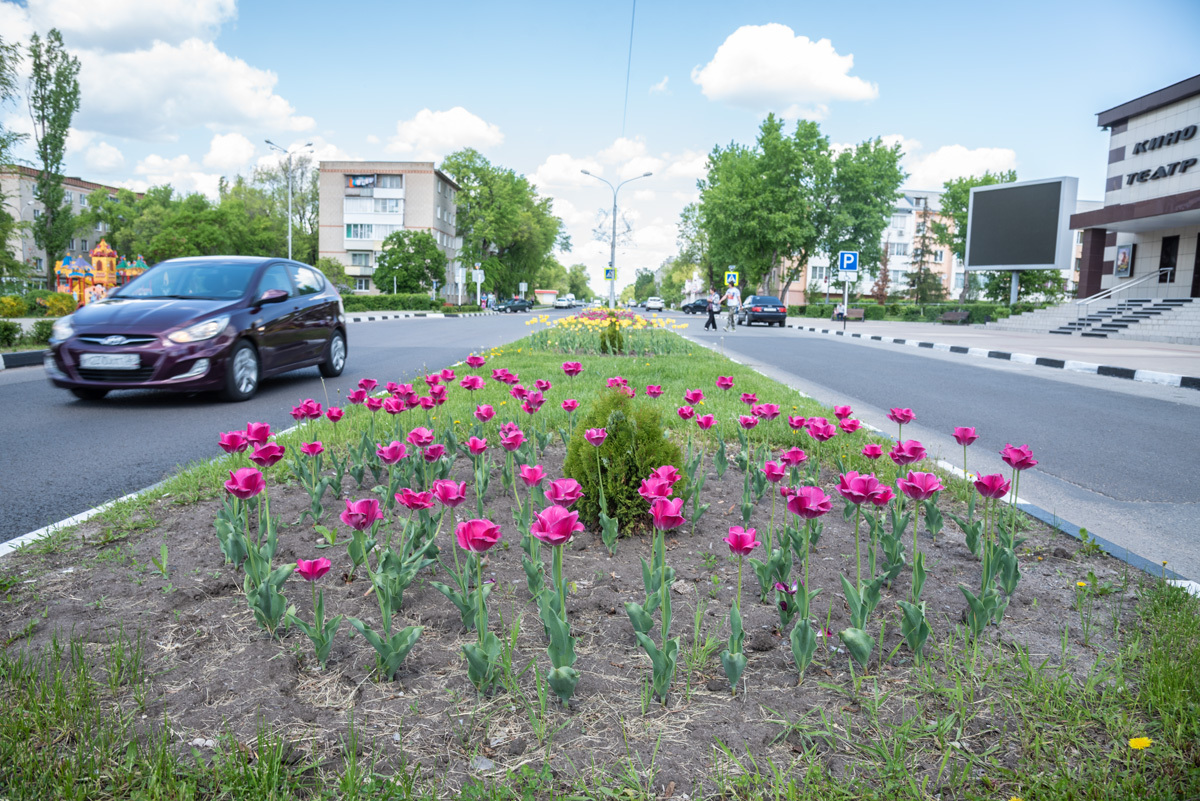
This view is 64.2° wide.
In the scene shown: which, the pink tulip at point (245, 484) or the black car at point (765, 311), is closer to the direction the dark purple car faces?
the pink tulip

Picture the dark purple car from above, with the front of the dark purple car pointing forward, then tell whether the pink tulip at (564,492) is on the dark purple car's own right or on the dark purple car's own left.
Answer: on the dark purple car's own left

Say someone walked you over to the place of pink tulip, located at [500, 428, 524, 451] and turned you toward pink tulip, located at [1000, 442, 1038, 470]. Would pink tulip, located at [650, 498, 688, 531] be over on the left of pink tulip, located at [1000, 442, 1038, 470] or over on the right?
right

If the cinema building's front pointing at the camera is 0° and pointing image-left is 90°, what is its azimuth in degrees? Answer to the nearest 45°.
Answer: approximately 45°

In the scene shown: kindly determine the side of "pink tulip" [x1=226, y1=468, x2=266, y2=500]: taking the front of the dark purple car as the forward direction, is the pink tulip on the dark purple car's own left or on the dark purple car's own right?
on the dark purple car's own left

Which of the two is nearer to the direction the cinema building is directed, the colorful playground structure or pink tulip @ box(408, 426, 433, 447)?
the colorful playground structure

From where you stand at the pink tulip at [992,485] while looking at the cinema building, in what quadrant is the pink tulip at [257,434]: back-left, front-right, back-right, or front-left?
back-left

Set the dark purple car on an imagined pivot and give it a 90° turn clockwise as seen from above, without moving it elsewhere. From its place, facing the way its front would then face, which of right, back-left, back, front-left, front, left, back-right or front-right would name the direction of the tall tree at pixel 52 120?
front-right

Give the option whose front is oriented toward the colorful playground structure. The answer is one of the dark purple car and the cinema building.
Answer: the cinema building

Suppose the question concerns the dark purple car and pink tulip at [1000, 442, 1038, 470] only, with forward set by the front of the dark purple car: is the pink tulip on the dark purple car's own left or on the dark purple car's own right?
on the dark purple car's own left

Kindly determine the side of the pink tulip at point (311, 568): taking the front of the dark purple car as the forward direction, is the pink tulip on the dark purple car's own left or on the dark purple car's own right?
on the dark purple car's own left

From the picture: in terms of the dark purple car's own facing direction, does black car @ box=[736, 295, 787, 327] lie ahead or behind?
behind

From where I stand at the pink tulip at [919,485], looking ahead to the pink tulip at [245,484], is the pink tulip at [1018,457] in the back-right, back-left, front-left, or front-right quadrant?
back-right
